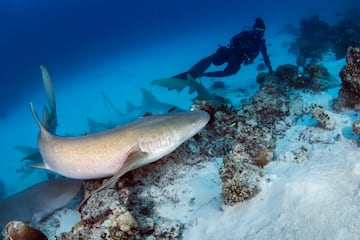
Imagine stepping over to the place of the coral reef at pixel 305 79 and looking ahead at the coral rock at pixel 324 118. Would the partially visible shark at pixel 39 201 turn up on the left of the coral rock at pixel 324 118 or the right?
right

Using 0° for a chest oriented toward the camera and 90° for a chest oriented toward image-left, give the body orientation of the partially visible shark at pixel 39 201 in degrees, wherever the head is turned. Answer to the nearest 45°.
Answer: approximately 270°

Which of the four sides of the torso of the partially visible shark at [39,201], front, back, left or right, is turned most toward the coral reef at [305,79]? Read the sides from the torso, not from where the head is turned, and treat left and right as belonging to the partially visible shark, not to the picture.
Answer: front

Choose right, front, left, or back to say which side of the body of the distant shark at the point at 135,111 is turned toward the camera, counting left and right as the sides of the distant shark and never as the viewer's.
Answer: right

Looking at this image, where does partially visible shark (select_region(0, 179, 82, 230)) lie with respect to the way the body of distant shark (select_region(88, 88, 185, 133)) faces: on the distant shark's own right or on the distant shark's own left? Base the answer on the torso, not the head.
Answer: on the distant shark's own right

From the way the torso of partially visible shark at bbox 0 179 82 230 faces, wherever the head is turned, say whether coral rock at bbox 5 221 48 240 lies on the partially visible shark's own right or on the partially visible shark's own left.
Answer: on the partially visible shark's own right

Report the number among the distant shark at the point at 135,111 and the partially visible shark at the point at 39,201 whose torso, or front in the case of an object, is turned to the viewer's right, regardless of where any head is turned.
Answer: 2

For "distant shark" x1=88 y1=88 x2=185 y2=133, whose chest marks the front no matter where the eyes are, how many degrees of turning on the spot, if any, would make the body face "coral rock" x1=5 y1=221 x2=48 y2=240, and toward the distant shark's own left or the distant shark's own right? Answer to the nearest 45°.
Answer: approximately 90° to the distant shark's own right
